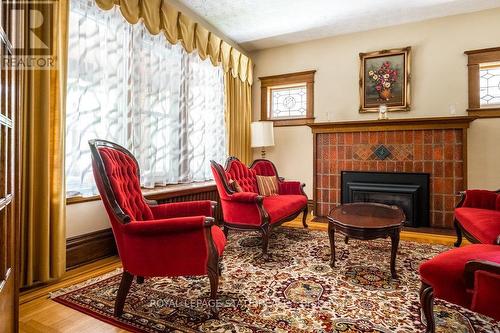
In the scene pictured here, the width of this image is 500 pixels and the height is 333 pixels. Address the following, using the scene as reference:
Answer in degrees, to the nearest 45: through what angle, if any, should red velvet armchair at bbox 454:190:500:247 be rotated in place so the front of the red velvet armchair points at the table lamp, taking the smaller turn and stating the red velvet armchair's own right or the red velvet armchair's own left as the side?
approximately 45° to the red velvet armchair's own right

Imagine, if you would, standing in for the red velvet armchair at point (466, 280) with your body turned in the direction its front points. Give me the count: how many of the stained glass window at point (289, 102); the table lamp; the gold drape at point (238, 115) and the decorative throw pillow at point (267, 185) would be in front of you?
4

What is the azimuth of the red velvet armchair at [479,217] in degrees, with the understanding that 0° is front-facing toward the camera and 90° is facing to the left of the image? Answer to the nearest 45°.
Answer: approximately 45°

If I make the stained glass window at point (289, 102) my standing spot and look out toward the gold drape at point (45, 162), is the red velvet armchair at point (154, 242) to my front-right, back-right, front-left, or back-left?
front-left

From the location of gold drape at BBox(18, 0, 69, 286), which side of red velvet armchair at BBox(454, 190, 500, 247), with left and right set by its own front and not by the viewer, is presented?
front

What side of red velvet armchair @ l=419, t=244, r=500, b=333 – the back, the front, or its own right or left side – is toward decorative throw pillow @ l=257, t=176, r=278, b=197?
front

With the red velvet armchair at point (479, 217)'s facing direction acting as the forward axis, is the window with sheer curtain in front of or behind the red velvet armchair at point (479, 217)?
in front

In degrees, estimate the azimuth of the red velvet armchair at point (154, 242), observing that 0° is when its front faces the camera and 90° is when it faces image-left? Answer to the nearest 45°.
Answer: approximately 270°

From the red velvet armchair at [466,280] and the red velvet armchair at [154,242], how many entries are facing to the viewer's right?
1

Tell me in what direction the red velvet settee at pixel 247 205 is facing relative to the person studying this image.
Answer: facing the viewer and to the right of the viewer

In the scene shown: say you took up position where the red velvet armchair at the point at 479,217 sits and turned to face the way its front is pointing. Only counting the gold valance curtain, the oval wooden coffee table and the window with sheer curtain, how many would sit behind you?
0

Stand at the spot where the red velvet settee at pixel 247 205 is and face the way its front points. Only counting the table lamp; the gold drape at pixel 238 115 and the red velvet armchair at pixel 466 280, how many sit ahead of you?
1

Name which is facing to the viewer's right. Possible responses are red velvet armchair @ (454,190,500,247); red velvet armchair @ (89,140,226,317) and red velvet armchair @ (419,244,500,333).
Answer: red velvet armchair @ (89,140,226,317)

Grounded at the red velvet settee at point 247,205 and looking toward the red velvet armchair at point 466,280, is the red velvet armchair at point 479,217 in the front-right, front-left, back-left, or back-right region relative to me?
front-left

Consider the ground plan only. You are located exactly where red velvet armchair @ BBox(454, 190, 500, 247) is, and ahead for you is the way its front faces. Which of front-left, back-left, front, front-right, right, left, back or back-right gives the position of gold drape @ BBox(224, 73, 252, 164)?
front-right

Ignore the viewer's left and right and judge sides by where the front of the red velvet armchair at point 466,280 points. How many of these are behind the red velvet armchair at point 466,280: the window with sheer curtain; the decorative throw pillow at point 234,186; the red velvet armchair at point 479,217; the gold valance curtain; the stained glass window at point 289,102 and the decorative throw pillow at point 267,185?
0

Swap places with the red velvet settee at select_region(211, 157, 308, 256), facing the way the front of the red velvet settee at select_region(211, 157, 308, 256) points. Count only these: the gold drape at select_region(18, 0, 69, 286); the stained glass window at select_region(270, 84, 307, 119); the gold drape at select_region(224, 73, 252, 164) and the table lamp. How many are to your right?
1

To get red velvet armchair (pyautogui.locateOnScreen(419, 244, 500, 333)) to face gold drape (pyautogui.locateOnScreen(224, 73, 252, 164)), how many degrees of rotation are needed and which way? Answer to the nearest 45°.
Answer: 0° — it already faces it

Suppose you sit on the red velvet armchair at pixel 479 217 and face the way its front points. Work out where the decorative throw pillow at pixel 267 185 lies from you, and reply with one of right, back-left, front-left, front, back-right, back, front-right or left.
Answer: front-right

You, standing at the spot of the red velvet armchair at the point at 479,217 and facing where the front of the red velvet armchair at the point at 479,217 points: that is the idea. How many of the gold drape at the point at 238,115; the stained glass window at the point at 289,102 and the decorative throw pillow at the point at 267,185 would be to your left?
0
